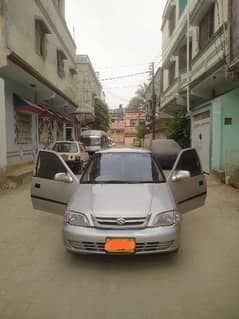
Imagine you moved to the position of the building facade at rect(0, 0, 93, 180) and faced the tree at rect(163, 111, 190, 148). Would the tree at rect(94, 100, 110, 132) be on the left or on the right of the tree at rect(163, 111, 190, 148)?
left

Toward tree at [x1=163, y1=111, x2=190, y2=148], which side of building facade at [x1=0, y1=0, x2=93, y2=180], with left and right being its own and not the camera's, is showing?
front

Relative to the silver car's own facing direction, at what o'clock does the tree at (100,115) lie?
The tree is roughly at 6 o'clock from the silver car.

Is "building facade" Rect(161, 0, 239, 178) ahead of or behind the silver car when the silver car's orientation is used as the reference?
behind

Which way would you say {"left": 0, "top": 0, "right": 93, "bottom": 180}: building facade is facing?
to the viewer's right

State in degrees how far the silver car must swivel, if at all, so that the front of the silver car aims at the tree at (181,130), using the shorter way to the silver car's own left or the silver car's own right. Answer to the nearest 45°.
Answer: approximately 180°

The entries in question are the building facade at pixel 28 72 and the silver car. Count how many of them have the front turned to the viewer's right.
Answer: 1

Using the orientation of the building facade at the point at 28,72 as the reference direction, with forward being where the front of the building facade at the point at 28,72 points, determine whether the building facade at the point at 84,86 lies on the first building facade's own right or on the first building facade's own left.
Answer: on the first building facade's own left

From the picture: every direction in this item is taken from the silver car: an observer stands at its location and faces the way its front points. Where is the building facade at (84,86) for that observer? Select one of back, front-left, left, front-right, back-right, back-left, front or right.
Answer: back

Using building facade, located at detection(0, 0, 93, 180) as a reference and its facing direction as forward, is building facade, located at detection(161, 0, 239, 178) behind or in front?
in front

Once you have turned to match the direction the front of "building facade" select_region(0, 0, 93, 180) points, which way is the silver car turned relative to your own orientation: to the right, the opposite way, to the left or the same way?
to the right

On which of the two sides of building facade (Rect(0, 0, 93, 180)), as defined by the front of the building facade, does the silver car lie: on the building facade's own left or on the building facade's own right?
on the building facade's own right

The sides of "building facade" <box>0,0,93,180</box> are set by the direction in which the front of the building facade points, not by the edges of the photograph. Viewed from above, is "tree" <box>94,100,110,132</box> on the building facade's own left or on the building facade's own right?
on the building facade's own left

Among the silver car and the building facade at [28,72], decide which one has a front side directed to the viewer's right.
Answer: the building facade
